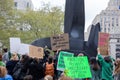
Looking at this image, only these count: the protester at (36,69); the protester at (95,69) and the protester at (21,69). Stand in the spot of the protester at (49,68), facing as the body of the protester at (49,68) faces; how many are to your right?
1

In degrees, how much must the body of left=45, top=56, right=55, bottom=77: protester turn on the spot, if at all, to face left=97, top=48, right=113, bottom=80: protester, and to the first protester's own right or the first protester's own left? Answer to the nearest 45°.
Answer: approximately 90° to the first protester's own right

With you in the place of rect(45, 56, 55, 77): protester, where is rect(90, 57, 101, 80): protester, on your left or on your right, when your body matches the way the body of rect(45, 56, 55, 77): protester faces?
on your right

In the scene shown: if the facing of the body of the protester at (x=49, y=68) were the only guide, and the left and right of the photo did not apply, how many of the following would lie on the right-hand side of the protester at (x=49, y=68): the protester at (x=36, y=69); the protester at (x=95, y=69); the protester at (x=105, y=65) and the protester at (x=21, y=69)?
2

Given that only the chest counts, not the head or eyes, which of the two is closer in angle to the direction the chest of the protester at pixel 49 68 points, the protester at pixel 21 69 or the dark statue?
the dark statue

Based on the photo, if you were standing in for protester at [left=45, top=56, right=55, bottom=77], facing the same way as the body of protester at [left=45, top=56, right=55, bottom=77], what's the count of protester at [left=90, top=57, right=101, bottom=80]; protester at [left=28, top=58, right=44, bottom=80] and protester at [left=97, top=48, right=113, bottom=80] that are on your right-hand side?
2

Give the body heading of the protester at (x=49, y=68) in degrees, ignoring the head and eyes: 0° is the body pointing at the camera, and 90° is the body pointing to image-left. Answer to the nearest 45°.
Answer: approximately 180°
